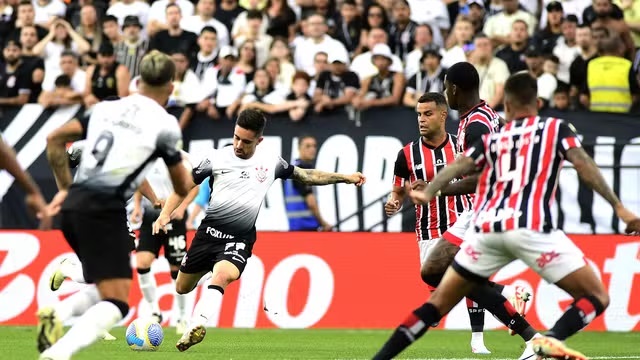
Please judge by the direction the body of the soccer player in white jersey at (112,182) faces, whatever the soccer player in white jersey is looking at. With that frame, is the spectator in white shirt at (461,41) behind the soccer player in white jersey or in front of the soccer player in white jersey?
in front

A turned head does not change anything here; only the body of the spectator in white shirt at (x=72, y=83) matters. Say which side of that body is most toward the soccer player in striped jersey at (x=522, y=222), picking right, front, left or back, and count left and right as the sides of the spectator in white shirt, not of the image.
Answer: front

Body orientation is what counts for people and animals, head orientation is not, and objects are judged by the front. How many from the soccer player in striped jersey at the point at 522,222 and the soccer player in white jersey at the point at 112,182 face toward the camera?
0

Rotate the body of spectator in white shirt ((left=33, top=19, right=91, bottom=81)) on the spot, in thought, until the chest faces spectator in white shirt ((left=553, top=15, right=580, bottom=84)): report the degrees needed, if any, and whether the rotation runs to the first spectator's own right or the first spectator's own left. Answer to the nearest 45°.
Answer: approximately 45° to the first spectator's own left

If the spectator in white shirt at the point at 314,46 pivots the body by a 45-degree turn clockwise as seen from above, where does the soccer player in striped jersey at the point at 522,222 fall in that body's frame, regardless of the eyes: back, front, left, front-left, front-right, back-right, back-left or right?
front-left

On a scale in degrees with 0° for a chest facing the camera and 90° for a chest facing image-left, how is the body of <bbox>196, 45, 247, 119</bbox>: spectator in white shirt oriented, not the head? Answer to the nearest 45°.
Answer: approximately 0°

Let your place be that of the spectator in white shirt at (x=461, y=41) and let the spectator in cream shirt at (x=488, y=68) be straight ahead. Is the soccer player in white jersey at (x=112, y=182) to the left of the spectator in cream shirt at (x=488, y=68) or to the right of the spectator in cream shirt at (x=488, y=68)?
right

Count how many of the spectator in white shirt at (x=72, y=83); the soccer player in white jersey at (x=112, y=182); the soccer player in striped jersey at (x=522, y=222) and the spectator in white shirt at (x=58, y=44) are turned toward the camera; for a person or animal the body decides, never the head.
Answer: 2

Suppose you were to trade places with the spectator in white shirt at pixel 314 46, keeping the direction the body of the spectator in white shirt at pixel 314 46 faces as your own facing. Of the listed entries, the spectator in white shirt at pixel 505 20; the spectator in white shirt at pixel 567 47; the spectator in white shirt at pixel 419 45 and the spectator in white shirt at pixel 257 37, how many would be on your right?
1

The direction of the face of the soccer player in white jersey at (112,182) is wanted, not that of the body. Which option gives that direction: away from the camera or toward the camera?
away from the camera

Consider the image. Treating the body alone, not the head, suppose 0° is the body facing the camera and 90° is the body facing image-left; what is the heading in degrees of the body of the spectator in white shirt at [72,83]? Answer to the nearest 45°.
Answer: approximately 0°

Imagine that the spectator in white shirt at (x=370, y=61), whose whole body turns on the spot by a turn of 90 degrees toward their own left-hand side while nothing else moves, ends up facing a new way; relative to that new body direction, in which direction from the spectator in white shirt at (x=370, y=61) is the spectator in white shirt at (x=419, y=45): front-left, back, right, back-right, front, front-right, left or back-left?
front

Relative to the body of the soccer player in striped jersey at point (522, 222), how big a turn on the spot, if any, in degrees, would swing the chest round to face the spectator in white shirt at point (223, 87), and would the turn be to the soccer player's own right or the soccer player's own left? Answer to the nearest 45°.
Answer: approximately 45° to the soccer player's own left

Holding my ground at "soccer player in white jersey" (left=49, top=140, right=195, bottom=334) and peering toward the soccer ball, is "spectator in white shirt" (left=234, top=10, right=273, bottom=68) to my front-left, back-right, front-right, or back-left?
back-left

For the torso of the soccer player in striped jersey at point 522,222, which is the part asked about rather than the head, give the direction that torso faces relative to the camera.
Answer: away from the camera
